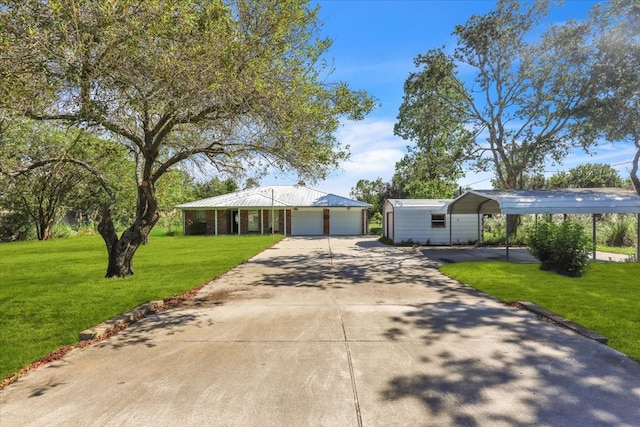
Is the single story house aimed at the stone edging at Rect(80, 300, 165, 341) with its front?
yes

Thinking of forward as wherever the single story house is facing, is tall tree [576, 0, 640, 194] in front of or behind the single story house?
in front

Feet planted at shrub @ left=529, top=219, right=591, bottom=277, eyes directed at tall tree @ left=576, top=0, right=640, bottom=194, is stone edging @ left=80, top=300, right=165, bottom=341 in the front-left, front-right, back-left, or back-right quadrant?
back-left

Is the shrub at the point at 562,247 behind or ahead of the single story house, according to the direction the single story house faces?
ahead

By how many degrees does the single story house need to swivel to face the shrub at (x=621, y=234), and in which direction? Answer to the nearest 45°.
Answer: approximately 45° to its left

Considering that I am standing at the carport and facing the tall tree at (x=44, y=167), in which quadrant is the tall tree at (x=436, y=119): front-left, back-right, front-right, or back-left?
front-right

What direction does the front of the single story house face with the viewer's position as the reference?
facing the viewer

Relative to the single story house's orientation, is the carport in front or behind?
in front
